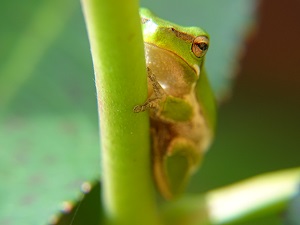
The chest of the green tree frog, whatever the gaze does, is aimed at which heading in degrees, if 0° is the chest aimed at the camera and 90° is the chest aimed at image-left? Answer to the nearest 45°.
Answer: approximately 45°
